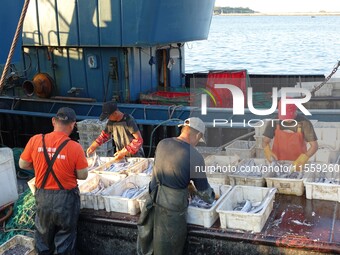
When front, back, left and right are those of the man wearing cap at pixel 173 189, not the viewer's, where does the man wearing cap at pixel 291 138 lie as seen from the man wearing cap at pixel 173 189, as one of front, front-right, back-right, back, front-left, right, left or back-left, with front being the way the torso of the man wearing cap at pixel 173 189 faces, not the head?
front

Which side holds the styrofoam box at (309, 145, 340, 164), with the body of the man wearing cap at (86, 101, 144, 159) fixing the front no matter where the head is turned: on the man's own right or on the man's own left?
on the man's own left

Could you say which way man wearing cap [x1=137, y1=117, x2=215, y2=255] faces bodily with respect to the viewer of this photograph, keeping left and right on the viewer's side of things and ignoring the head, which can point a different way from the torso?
facing away from the viewer and to the right of the viewer

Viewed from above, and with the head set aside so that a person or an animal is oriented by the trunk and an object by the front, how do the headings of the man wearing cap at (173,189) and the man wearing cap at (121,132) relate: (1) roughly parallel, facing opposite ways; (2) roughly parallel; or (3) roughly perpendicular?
roughly parallel, facing opposite ways

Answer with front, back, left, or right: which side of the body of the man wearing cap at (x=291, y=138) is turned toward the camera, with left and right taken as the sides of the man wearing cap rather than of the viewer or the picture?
front

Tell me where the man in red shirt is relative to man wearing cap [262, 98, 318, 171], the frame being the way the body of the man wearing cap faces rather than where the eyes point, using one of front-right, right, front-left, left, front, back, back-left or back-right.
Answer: front-right

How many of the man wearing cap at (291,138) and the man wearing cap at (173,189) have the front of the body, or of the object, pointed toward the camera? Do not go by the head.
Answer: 1

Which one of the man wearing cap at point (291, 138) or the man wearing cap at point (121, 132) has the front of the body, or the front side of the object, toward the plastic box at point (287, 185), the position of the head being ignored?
the man wearing cap at point (291, 138)

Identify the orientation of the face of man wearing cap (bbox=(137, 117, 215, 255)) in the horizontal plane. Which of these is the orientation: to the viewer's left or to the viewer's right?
to the viewer's right
